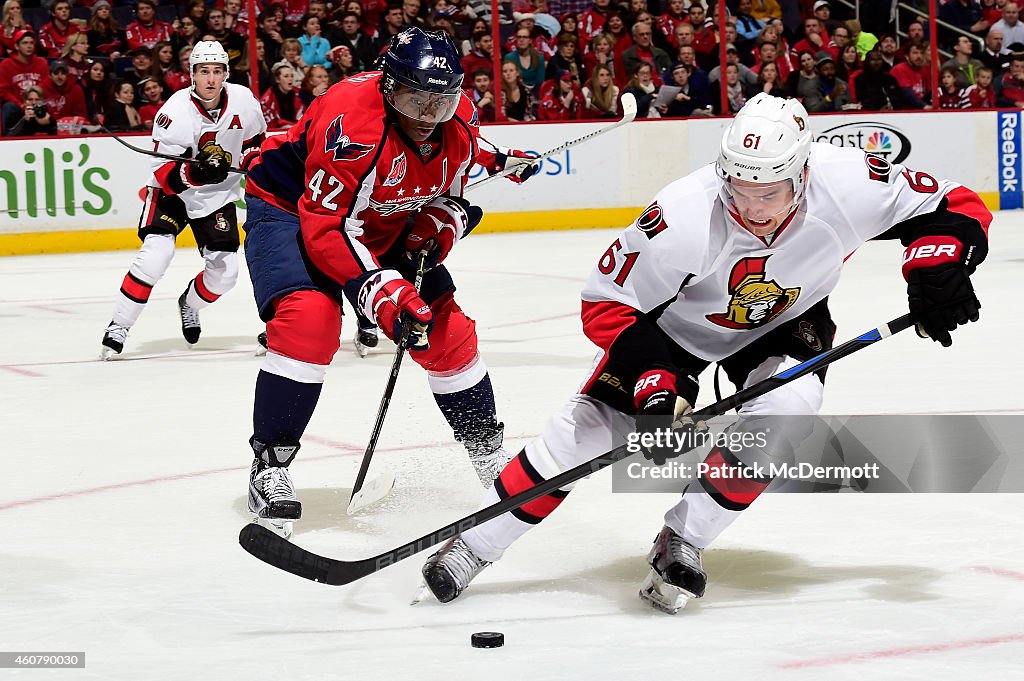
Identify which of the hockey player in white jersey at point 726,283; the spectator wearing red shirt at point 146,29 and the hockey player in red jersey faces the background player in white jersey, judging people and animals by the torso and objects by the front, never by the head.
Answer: the spectator wearing red shirt

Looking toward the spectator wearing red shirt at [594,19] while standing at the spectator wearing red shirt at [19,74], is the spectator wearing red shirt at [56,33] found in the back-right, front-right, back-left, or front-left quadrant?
front-left

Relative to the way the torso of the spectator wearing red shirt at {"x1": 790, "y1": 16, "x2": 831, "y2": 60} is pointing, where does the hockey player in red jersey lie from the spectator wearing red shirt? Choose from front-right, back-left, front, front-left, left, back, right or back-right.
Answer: front

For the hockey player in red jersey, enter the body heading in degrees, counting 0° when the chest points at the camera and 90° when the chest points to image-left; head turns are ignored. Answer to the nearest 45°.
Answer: approximately 315°

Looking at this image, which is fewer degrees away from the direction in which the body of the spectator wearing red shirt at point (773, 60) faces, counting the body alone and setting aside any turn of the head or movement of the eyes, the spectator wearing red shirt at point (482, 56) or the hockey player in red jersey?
the hockey player in red jersey

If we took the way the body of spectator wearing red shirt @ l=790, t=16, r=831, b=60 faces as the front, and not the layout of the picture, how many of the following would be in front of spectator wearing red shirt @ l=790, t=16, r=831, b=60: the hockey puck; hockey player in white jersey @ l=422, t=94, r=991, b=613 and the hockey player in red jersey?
3

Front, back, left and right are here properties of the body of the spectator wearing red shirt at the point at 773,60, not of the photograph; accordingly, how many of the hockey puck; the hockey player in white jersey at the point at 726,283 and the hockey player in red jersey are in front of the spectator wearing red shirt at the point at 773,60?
3

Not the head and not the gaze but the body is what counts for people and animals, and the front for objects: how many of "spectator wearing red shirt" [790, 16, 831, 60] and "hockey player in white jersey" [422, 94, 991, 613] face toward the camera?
2

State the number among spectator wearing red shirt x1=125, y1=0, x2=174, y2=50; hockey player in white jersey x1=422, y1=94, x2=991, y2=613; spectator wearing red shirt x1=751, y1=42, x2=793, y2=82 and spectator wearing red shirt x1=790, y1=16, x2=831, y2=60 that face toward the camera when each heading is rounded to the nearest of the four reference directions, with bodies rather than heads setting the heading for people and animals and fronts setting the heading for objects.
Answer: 4

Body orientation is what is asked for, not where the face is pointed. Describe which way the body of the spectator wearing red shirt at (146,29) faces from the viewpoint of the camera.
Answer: toward the camera

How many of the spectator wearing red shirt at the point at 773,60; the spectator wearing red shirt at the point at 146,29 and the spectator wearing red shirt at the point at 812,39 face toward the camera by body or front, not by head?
3

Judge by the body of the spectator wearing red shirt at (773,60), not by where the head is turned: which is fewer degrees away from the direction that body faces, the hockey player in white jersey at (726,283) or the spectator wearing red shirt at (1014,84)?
the hockey player in white jersey
